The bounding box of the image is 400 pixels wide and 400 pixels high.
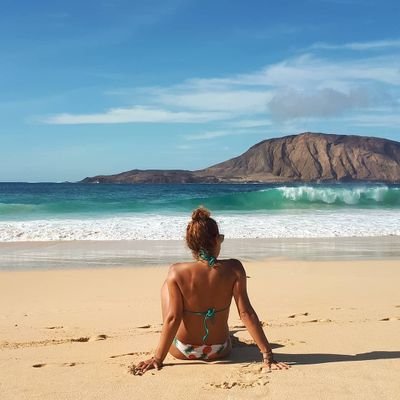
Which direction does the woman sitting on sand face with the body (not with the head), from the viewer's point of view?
away from the camera

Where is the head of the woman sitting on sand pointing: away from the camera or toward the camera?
away from the camera
